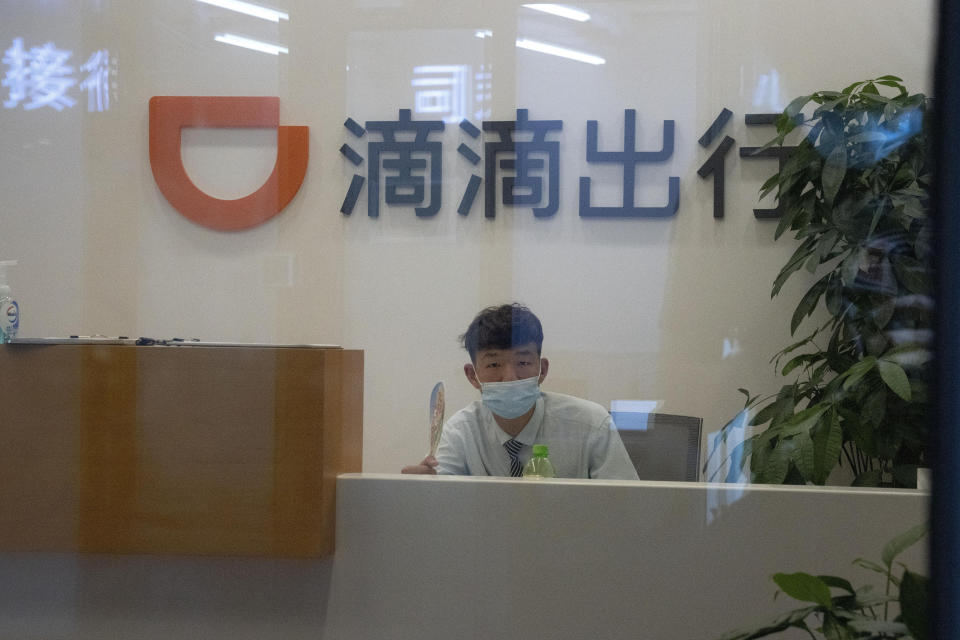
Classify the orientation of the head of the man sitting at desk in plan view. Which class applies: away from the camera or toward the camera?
toward the camera

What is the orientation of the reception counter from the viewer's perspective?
toward the camera

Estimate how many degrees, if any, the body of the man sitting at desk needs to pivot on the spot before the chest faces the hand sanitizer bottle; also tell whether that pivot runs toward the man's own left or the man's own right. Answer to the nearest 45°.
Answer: approximately 45° to the man's own right

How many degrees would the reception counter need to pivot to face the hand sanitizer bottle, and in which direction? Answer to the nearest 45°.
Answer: approximately 90° to its right

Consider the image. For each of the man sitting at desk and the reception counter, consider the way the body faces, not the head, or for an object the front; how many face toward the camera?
2

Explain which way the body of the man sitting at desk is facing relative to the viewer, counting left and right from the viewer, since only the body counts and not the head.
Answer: facing the viewer

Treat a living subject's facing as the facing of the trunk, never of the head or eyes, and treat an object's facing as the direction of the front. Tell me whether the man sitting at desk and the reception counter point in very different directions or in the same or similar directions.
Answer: same or similar directions

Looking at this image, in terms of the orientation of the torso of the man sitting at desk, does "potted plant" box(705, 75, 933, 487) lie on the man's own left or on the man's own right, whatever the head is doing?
on the man's own left
